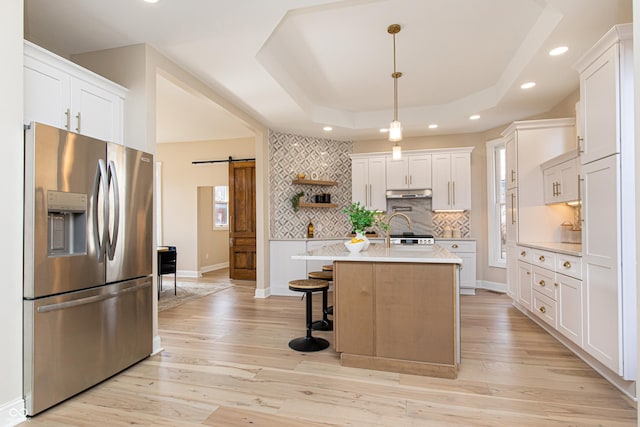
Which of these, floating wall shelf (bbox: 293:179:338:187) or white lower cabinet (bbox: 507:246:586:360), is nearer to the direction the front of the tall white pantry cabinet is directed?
the floating wall shelf

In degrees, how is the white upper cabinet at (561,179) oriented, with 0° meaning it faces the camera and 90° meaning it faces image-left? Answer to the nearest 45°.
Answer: approximately 45°

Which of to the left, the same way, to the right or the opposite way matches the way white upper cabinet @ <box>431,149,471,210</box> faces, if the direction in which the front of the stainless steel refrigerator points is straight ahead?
to the right

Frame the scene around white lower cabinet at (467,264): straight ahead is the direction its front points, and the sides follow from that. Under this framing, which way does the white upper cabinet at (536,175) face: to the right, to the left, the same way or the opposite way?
to the right

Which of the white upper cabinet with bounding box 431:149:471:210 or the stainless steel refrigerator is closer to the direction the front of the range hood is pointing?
the stainless steel refrigerator

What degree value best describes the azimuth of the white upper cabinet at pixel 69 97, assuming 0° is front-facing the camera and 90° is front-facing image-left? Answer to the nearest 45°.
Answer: approximately 315°

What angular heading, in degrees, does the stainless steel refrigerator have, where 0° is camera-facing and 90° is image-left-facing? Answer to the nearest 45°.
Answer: approximately 315°

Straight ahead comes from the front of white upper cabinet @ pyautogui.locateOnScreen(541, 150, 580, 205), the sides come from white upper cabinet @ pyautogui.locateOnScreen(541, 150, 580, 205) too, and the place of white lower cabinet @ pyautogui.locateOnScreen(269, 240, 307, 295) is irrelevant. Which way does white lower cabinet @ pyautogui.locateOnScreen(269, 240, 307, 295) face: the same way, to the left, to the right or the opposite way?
to the left

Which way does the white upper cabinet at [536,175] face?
to the viewer's left

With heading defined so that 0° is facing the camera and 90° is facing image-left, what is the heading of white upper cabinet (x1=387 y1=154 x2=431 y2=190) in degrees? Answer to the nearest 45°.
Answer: approximately 0°
